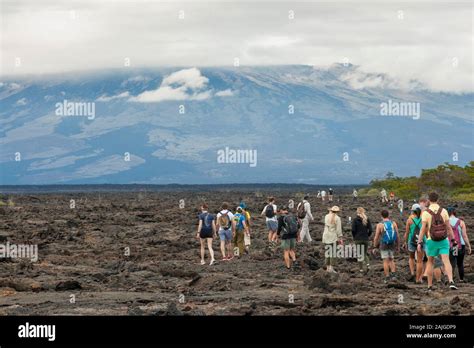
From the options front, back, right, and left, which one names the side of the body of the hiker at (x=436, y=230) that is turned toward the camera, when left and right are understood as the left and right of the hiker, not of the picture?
back

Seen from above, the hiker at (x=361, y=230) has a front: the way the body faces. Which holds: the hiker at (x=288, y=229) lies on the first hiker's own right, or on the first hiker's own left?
on the first hiker's own left

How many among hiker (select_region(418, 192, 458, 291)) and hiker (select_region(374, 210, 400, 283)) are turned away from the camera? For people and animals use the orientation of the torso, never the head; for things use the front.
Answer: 2

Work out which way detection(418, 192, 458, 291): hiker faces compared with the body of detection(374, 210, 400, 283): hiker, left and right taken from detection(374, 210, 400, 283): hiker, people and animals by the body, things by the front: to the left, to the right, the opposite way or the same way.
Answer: the same way

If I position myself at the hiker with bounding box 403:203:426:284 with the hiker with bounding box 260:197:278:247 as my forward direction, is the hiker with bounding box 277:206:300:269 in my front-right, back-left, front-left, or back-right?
front-left

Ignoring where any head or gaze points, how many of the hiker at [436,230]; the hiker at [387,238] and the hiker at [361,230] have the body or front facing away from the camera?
3

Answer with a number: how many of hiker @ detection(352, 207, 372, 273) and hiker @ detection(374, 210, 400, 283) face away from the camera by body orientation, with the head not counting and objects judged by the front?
2

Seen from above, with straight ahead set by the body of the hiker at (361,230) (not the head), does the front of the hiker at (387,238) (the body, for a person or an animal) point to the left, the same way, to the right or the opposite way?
the same way

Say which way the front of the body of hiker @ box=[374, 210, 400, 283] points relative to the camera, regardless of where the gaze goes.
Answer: away from the camera

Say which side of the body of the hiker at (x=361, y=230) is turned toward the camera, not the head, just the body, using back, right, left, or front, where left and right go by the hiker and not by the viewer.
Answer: back

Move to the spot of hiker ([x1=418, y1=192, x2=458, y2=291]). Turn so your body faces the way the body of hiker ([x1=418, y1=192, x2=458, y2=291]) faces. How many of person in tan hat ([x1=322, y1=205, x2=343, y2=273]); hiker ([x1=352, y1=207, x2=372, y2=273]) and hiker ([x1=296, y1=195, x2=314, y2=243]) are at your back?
0

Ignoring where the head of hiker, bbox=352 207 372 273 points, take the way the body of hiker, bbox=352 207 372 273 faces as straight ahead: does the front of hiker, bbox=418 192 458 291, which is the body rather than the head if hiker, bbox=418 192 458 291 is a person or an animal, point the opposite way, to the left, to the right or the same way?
the same way

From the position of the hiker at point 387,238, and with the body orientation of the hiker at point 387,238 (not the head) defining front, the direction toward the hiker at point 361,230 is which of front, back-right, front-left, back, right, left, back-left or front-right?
front-left

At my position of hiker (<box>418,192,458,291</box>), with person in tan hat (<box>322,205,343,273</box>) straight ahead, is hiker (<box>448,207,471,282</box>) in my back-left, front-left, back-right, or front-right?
front-right
